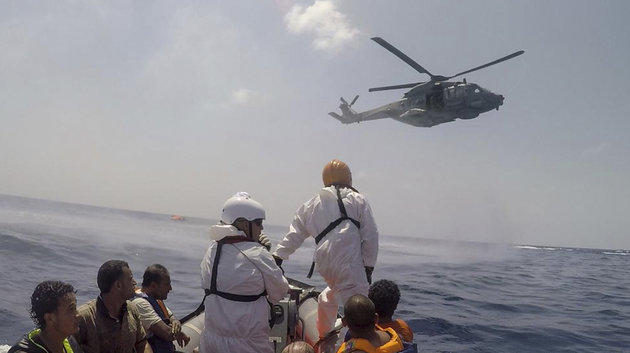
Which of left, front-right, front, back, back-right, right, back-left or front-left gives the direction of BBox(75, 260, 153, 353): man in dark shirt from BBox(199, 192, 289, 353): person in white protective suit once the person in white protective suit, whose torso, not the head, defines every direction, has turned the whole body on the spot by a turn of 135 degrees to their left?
front

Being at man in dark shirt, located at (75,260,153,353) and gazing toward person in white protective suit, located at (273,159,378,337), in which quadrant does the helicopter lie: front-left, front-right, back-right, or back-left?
front-left

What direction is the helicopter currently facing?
to the viewer's right

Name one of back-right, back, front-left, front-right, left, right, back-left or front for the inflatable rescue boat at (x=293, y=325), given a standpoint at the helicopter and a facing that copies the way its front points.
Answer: right

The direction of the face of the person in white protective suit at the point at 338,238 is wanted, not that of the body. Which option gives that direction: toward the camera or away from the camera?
away from the camera

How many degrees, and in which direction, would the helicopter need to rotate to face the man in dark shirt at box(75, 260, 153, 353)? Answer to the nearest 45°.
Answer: approximately 90° to its right

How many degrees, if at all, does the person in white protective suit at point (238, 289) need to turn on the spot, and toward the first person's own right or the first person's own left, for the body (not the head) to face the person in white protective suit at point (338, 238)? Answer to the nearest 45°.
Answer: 0° — they already face them

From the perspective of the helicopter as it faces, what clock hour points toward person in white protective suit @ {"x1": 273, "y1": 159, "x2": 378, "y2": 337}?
The person in white protective suit is roughly at 3 o'clock from the helicopter.

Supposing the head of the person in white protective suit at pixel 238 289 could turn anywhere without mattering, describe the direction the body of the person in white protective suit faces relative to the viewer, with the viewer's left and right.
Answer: facing away from the viewer and to the right of the viewer

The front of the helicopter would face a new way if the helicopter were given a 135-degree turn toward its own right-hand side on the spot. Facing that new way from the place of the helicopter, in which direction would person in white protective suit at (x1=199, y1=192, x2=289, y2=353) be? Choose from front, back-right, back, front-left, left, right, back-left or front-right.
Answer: front-left
